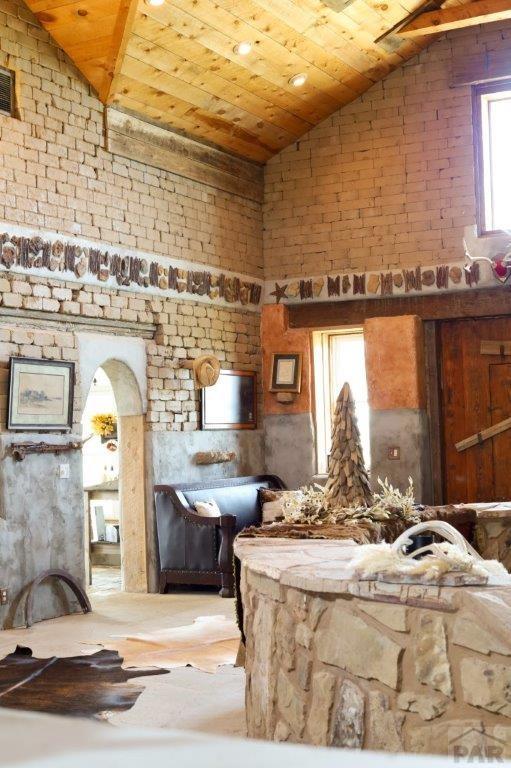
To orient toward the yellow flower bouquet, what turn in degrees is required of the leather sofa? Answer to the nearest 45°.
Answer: approximately 180°

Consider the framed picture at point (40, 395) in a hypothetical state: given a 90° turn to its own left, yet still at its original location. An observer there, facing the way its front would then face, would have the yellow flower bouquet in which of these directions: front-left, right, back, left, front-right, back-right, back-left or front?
front-left

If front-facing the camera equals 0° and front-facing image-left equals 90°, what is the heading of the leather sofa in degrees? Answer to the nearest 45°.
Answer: approximately 315°

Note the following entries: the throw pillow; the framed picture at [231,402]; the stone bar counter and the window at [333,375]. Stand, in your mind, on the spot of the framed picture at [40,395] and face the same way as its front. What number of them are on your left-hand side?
3

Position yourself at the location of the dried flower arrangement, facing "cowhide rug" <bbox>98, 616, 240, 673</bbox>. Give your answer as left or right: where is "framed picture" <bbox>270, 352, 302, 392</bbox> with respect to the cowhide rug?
right

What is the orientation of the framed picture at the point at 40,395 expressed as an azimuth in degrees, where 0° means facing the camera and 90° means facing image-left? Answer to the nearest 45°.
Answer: approximately 315°

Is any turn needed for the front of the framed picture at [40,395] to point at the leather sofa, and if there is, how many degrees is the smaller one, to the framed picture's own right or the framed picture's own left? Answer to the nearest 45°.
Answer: approximately 90° to the framed picture's own left

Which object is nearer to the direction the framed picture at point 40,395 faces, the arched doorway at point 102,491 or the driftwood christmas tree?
the driftwood christmas tree

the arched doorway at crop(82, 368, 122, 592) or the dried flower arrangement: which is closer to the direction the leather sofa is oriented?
the dried flower arrangement

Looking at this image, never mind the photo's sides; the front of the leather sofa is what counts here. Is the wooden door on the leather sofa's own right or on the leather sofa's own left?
on the leather sofa's own left
